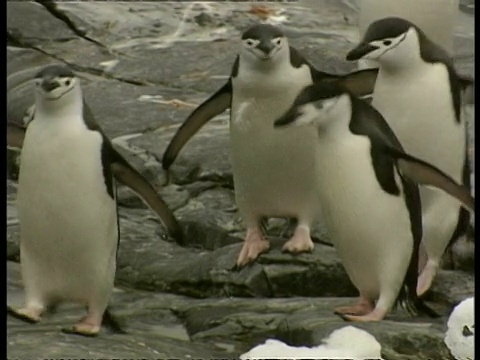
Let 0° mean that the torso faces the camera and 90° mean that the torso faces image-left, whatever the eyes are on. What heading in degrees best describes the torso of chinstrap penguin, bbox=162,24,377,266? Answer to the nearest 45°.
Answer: approximately 0°

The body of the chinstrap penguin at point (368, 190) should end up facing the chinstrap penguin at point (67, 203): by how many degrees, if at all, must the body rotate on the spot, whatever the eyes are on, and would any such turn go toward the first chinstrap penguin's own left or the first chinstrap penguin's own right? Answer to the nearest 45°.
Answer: approximately 45° to the first chinstrap penguin's own right

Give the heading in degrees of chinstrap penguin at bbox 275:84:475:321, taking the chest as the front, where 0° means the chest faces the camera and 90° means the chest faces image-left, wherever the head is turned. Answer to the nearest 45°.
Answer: approximately 45°

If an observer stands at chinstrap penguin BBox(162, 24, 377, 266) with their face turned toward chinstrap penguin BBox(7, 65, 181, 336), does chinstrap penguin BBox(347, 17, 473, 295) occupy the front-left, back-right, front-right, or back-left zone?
back-left
